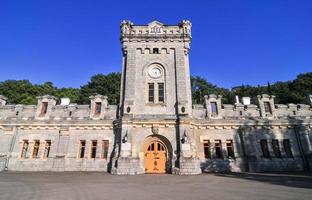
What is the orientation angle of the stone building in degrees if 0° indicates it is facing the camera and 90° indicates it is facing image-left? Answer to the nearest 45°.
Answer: approximately 0°

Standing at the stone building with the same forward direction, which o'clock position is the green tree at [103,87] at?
The green tree is roughly at 5 o'clock from the stone building.
